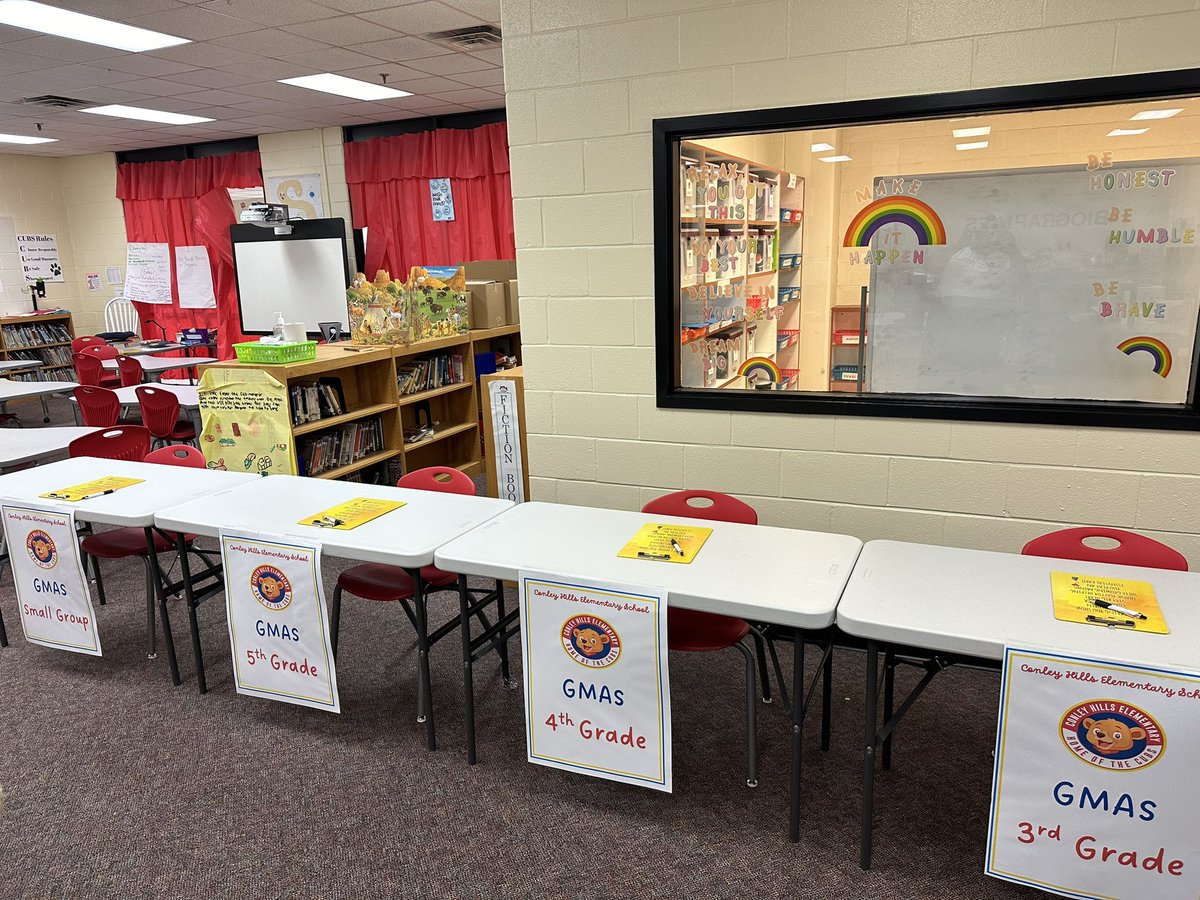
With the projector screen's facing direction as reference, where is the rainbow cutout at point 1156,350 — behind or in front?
in front

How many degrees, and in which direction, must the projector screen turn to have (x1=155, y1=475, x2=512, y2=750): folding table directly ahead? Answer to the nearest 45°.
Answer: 0° — it already faces it

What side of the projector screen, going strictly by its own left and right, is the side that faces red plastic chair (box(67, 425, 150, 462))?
front

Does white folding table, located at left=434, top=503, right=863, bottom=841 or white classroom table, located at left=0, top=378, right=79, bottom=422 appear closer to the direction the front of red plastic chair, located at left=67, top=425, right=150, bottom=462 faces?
the white folding table

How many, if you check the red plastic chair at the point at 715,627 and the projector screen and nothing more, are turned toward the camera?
2

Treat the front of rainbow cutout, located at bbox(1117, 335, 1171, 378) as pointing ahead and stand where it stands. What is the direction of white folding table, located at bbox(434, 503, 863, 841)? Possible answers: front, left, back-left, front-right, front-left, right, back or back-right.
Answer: front-right

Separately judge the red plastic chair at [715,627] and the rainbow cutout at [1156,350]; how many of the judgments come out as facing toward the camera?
2

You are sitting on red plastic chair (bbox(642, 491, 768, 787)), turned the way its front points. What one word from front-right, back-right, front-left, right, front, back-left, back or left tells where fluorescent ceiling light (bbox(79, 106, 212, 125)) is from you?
back-right

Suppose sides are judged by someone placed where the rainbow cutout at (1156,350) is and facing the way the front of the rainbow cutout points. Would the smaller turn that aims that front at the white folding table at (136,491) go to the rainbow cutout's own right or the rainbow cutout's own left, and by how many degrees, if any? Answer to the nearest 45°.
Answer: approximately 45° to the rainbow cutout's own right

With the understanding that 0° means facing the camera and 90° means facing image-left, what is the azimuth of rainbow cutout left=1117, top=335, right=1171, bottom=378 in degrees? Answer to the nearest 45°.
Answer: approximately 0°

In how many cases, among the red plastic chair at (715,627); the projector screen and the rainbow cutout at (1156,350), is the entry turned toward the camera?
3

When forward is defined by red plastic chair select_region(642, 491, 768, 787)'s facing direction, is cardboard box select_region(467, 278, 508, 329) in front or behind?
behind

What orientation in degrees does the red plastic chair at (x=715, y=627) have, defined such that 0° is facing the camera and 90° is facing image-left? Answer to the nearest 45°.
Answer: approximately 0°
